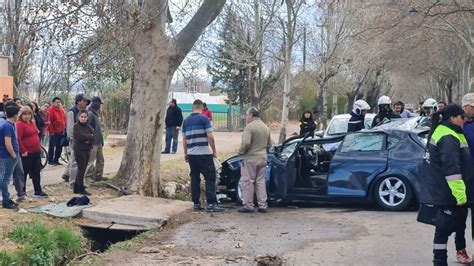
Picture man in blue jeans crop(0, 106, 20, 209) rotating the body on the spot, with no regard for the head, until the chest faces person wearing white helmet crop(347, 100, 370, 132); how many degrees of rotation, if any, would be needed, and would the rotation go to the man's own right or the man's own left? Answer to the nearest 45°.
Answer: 0° — they already face them

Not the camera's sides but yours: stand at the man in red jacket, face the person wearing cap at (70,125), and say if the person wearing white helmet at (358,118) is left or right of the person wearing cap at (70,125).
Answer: left

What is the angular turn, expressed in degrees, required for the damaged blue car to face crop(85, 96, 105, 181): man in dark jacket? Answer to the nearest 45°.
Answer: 0° — it already faces them

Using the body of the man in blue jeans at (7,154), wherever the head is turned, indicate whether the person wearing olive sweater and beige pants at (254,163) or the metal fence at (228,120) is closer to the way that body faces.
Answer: the person wearing olive sweater and beige pants

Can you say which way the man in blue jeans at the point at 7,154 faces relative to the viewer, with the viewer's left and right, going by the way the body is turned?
facing to the right of the viewer

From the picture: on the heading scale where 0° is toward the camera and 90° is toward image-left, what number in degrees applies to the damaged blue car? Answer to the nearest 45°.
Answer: approximately 90°

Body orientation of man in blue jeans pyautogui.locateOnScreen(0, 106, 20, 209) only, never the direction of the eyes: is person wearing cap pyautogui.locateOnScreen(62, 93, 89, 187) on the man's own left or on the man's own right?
on the man's own left

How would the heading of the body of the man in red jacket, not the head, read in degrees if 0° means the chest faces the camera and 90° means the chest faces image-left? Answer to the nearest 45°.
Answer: approximately 315°
